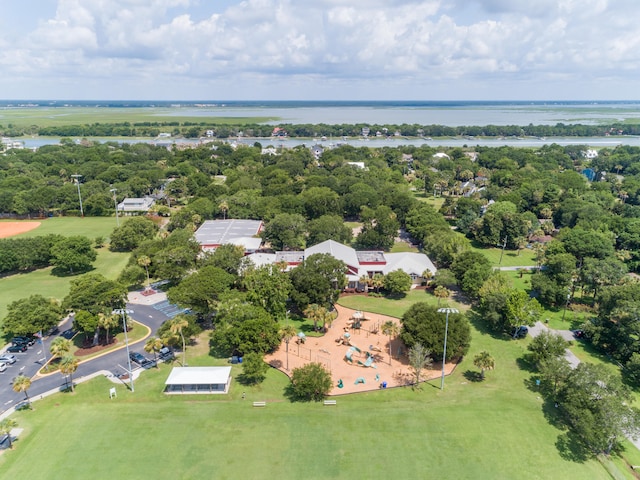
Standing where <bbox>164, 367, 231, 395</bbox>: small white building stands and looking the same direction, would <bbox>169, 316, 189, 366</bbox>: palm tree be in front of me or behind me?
behind

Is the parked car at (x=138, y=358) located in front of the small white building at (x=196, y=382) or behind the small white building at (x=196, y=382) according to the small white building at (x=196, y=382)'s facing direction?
behind

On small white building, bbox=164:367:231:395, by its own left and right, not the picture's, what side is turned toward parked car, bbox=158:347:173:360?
back

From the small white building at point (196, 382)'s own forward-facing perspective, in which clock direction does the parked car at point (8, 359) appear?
The parked car is roughly at 4 o'clock from the small white building.

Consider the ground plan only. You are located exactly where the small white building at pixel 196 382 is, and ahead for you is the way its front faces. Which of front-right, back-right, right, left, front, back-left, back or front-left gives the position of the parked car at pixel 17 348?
back-right

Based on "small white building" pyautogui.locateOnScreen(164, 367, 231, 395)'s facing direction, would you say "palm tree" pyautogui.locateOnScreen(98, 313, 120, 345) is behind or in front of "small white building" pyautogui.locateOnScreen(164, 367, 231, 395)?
behind

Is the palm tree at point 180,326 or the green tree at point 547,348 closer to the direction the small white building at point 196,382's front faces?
the green tree

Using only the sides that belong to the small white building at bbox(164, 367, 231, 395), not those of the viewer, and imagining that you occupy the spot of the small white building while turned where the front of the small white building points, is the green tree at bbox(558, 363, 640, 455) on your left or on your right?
on your left

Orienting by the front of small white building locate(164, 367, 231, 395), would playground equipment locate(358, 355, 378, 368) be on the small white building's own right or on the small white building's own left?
on the small white building's own left

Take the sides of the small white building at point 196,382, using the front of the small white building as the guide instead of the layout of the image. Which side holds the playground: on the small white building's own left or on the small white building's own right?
on the small white building's own left

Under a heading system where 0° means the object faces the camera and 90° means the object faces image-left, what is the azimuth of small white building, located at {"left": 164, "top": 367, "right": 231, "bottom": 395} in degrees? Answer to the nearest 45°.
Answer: approximately 0°

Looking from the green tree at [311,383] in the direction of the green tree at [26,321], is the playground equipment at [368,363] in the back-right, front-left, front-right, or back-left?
back-right
